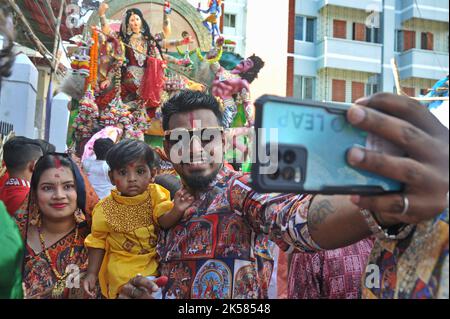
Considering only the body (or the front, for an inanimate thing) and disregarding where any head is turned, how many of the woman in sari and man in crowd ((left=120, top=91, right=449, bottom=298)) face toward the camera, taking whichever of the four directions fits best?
2

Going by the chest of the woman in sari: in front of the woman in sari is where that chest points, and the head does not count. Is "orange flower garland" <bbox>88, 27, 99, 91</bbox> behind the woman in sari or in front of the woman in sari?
behind

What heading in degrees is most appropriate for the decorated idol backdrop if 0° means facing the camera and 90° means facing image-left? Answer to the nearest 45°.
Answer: approximately 0°

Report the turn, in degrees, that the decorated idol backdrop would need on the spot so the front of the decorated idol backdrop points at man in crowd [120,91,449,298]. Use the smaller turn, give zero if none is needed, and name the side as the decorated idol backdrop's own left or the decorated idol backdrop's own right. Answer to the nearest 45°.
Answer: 0° — it already faces them

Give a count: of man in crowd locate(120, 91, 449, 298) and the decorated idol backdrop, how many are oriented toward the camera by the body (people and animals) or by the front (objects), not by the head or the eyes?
2
